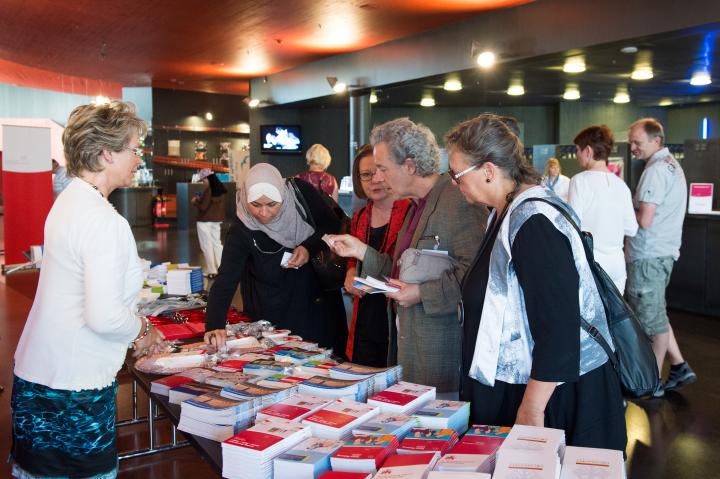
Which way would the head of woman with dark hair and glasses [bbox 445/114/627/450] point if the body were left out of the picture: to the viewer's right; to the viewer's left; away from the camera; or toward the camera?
to the viewer's left

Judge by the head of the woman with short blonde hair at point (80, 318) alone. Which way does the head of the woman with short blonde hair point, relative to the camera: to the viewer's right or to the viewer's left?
to the viewer's right

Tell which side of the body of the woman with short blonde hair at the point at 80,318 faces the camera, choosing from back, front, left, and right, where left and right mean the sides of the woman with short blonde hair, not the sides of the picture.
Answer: right

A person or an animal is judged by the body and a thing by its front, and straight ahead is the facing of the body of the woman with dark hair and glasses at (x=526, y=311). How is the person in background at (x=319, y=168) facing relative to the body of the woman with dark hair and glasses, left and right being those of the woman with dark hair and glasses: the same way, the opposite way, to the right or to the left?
to the right

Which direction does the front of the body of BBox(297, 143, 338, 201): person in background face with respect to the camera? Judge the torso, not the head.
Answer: away from the camera

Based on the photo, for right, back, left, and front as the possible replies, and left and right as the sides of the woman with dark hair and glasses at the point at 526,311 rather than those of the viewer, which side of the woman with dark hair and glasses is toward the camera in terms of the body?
left

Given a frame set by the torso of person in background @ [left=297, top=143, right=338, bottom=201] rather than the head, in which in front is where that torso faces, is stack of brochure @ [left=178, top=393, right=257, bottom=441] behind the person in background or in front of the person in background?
behind

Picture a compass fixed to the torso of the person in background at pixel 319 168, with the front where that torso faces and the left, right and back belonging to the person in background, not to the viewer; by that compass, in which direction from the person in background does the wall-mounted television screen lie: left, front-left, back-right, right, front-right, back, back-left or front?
front

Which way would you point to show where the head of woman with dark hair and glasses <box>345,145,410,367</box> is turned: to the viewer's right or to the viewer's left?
to the viewer's right

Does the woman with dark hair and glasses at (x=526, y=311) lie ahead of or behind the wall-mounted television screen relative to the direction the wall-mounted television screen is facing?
ahead

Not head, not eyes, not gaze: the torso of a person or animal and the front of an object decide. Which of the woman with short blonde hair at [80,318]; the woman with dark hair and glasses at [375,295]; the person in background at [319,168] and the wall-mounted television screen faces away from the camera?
the person in background

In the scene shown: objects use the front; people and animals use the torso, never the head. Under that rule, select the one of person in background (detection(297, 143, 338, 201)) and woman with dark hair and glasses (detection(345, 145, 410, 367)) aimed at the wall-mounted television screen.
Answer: the person in background

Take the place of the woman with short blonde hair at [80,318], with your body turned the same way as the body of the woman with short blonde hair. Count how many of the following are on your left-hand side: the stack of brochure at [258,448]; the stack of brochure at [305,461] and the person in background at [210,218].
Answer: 1

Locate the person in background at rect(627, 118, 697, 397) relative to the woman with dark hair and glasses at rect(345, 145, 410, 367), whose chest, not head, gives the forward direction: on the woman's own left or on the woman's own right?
on the woman's own left

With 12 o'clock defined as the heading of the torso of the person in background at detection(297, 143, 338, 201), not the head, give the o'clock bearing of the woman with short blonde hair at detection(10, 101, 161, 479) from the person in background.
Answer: The woman with short blonde hair is roughly at 6 o'clock from the person in background.

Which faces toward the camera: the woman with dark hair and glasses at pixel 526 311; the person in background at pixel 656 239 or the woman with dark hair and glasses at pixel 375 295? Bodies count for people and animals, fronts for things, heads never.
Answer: the woman with dark hair and glasses at pixel 375 295

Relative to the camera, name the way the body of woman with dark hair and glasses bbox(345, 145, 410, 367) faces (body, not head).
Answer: toward the camera
